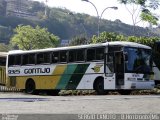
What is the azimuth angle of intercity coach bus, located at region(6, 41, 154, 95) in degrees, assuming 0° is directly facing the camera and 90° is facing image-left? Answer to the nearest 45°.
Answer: approximately 315°

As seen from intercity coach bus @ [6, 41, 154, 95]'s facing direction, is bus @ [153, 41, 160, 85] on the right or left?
on its left
